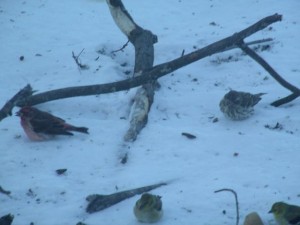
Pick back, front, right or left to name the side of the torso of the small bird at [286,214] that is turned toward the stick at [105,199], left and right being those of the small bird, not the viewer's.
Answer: front

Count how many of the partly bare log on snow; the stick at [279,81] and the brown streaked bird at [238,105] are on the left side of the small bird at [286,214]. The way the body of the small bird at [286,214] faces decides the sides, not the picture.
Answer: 0

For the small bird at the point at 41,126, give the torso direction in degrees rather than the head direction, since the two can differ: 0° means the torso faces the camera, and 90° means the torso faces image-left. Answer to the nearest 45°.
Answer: approximately 90°

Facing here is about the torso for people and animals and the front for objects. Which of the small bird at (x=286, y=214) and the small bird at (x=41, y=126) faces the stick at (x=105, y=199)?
the small bird at (x=286, y=214)

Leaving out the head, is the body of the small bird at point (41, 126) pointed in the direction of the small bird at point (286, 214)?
no

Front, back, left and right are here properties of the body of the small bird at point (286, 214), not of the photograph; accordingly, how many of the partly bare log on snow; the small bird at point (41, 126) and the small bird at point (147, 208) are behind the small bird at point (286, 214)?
0

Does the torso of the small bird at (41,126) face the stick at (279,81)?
no

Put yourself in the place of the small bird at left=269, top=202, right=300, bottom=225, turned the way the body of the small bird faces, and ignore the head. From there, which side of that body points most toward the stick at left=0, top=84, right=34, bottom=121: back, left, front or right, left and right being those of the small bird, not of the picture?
front

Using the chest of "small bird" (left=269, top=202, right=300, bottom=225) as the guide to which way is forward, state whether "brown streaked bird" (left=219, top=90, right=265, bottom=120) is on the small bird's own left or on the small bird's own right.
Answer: on the small bird's own right

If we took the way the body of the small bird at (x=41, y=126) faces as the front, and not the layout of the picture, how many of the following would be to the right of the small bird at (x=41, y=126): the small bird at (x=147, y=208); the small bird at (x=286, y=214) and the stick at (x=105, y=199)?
0

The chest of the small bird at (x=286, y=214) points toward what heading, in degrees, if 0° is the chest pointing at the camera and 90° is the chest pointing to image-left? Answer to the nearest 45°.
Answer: approximately 90°

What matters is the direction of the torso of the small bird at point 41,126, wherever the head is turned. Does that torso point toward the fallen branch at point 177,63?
no

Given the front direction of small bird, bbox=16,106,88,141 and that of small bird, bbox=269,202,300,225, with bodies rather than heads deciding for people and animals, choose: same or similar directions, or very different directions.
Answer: same or similar directions

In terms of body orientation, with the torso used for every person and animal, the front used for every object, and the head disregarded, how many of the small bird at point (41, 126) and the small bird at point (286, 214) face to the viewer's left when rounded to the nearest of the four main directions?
2

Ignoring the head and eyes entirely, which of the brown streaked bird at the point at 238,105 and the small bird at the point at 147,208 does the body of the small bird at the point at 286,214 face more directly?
the small bird
